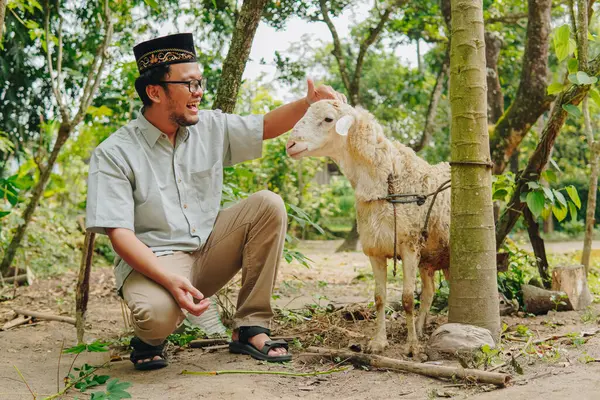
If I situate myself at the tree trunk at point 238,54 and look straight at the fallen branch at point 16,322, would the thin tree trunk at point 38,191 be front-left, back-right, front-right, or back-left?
front-right

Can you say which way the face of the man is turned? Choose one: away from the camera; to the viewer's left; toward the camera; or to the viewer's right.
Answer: to the viewer's right

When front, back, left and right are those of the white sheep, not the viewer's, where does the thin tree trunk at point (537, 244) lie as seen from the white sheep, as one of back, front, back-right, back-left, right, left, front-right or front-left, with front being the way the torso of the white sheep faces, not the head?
back

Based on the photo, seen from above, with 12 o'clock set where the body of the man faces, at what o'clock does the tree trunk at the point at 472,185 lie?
The tree trunk is roughly at 11 o'clock from the man.

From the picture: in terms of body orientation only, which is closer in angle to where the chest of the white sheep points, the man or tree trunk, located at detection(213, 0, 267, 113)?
the man

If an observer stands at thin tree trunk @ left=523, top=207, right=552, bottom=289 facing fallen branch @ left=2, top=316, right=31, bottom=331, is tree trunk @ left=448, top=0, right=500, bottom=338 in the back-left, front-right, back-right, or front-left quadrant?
front-left

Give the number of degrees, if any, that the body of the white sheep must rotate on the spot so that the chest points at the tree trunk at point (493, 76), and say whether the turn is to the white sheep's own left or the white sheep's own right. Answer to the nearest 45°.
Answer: approximately 135° to the white sheep's own right

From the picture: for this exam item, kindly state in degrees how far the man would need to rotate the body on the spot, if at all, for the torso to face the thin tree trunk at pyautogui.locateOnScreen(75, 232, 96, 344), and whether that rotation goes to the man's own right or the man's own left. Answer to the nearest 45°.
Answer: approximately 180°

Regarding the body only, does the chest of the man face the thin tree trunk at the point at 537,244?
no

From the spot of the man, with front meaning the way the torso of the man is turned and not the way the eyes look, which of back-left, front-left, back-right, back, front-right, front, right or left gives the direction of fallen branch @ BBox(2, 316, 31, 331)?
back

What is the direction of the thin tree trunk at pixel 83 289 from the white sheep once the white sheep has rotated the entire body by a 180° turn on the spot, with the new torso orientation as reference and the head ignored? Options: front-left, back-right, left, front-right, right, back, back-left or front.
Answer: back-left

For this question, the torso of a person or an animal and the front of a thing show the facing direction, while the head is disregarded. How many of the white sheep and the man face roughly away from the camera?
0

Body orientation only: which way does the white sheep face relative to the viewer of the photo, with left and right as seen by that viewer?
facing the viewer and to the left of the viewer

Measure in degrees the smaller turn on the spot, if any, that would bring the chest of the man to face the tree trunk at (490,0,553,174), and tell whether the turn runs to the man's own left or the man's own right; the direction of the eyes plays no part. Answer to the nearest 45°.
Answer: approximately 90° to the man's own left

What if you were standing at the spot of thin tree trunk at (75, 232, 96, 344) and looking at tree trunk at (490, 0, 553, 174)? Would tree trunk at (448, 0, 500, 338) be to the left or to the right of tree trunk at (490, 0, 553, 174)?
right

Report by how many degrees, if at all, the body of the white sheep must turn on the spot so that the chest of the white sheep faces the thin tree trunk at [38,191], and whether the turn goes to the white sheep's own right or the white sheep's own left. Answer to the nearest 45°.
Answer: approximately 90° to the white sheep's own right
